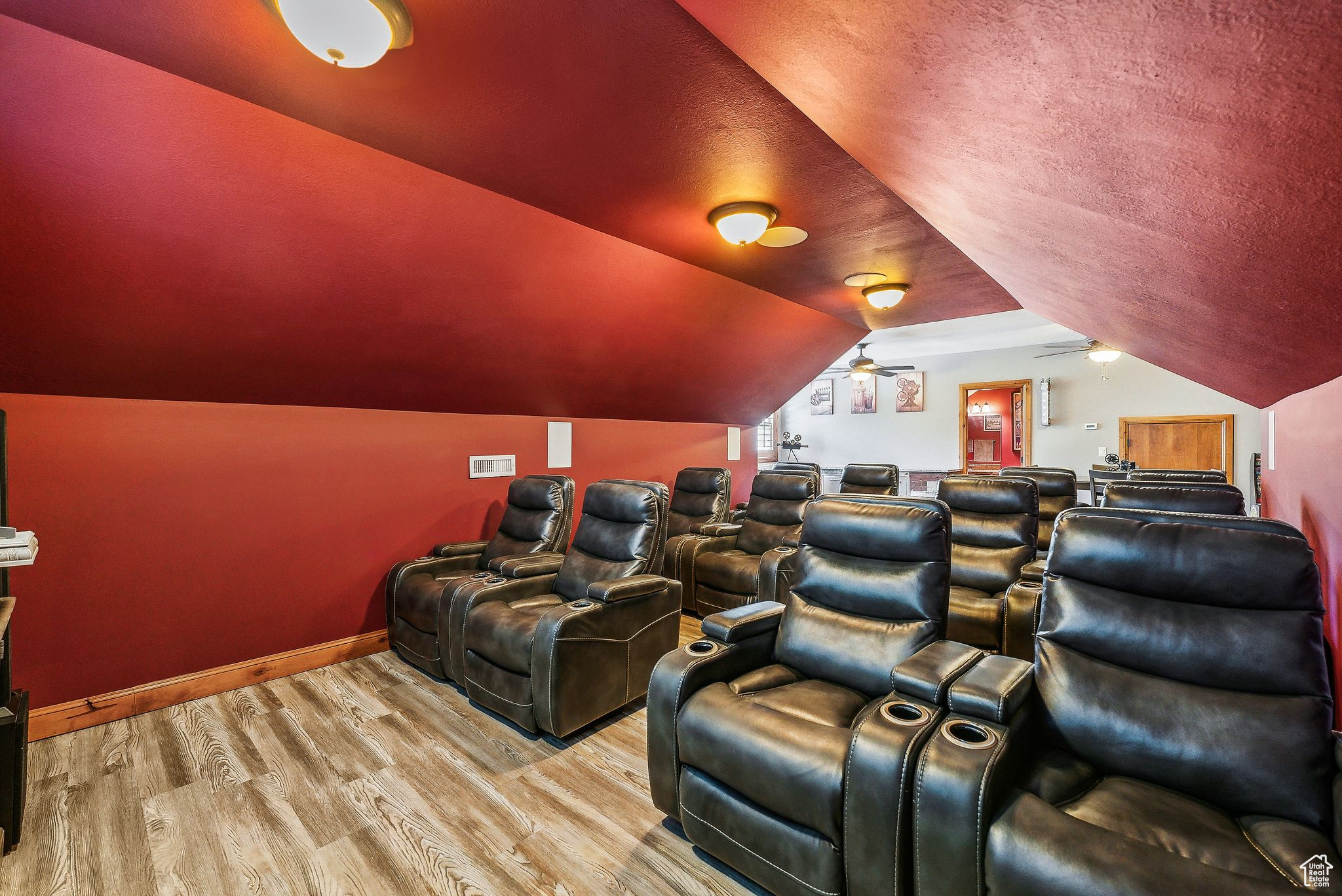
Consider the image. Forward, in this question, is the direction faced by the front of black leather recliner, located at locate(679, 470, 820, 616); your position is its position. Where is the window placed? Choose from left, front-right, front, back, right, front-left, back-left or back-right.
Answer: back-right

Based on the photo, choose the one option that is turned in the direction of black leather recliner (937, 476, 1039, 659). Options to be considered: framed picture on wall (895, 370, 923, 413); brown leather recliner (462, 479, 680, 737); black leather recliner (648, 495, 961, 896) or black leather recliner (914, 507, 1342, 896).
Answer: the framed picture on wall

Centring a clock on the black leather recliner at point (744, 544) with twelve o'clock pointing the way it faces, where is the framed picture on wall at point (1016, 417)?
The framed picture on wall is roughly at 6 o'clock from the black leather recliner.

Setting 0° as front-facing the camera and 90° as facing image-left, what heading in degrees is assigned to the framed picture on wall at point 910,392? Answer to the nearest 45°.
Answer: approximately 0°

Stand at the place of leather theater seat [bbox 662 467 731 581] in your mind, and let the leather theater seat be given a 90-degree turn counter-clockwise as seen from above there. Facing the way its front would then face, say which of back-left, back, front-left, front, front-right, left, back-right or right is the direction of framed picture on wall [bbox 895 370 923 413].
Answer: left

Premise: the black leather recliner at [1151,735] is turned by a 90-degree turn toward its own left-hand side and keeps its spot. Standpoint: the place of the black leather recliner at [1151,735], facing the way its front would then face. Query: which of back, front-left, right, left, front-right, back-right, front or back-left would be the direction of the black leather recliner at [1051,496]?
back-left

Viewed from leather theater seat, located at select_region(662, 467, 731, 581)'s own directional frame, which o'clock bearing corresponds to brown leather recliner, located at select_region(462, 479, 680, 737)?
The brown leather recliner is roughly at 11 o'clock from the leather theater seat.

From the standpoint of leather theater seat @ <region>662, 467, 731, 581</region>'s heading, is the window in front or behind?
behind

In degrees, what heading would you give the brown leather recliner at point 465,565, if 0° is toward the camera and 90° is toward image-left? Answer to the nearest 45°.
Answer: approximately 45°

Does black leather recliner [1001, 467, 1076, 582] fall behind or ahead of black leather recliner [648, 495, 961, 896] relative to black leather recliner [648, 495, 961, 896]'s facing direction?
behind
